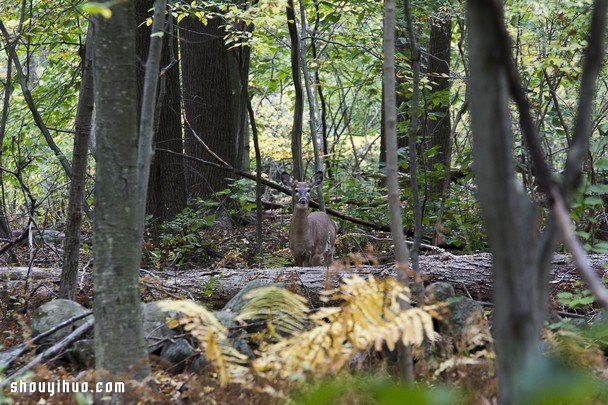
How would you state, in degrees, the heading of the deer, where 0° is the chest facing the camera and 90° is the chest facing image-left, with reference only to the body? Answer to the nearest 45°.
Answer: approximately 45°

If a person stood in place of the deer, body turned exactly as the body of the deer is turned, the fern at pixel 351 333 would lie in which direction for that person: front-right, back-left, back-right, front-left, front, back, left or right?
front-left

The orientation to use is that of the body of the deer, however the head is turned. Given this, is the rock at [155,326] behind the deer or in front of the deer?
in front

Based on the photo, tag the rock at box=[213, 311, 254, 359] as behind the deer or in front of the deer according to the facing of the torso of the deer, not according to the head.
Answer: in front

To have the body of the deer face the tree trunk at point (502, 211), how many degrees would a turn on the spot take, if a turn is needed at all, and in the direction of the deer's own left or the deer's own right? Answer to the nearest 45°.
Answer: approximately 45° to the deer's own left
